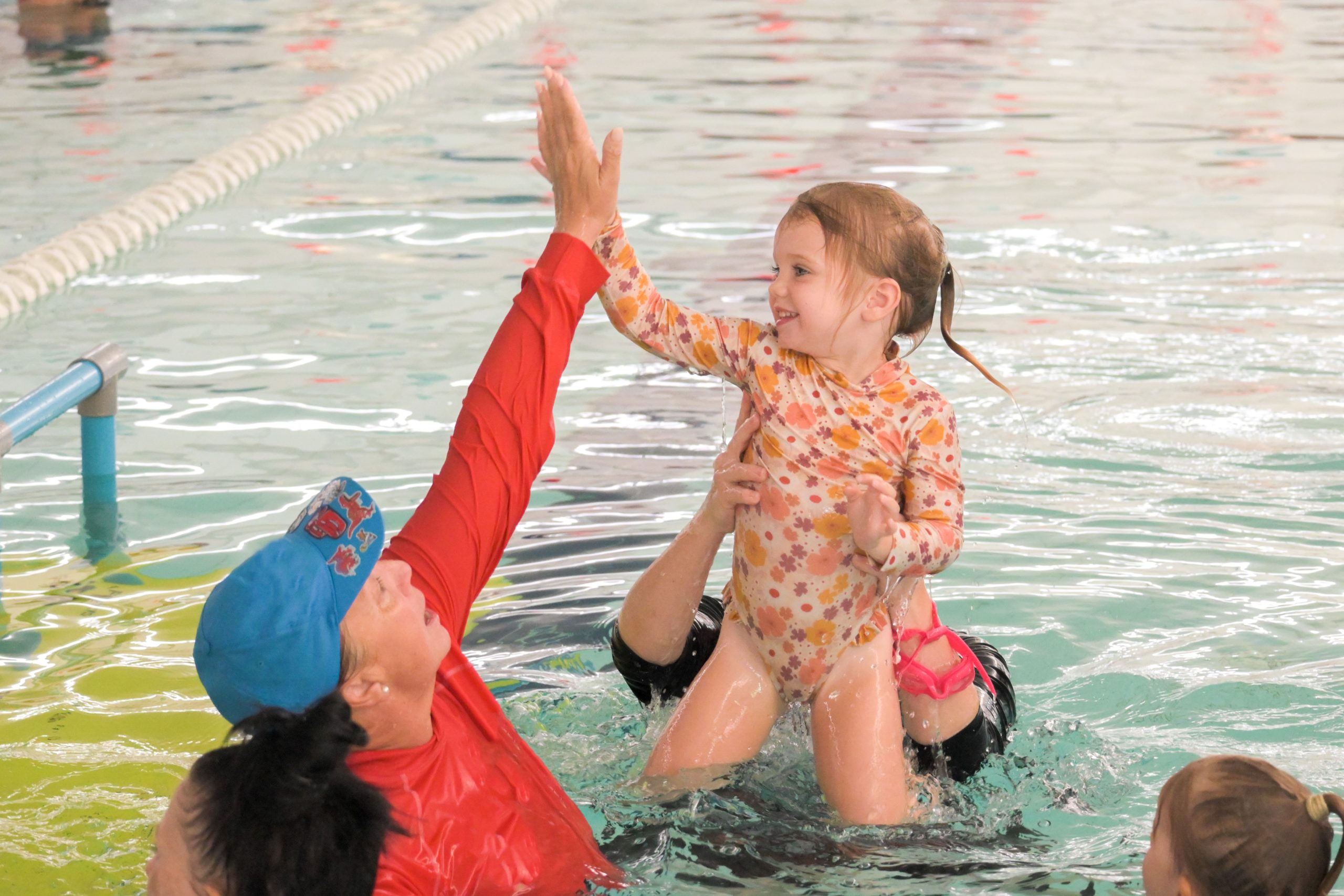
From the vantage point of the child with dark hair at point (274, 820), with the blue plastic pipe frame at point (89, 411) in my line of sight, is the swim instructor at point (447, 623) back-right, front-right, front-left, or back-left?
front-right

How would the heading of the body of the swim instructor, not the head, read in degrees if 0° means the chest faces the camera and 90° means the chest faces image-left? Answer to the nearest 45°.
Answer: approximately 270°

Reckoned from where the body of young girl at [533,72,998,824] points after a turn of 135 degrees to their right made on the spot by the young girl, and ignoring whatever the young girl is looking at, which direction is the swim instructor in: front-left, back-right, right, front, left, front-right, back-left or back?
back-left

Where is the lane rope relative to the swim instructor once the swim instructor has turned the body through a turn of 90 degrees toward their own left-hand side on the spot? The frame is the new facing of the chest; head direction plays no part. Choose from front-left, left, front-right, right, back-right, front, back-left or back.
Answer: front

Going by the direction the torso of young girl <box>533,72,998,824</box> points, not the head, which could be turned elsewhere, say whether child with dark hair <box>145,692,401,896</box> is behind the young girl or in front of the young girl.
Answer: in front

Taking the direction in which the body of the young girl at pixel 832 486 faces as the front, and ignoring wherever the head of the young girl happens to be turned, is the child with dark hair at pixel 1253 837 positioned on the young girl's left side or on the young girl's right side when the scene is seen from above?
on the young girl's left side

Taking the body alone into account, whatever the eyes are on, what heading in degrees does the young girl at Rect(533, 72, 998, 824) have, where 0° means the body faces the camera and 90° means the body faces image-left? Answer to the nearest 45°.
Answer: approximately 45°

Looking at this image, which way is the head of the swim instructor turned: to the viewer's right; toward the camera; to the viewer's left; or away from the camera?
to the viewer's right

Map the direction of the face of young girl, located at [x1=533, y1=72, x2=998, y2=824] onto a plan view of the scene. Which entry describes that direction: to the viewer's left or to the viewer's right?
to the viewer's left
